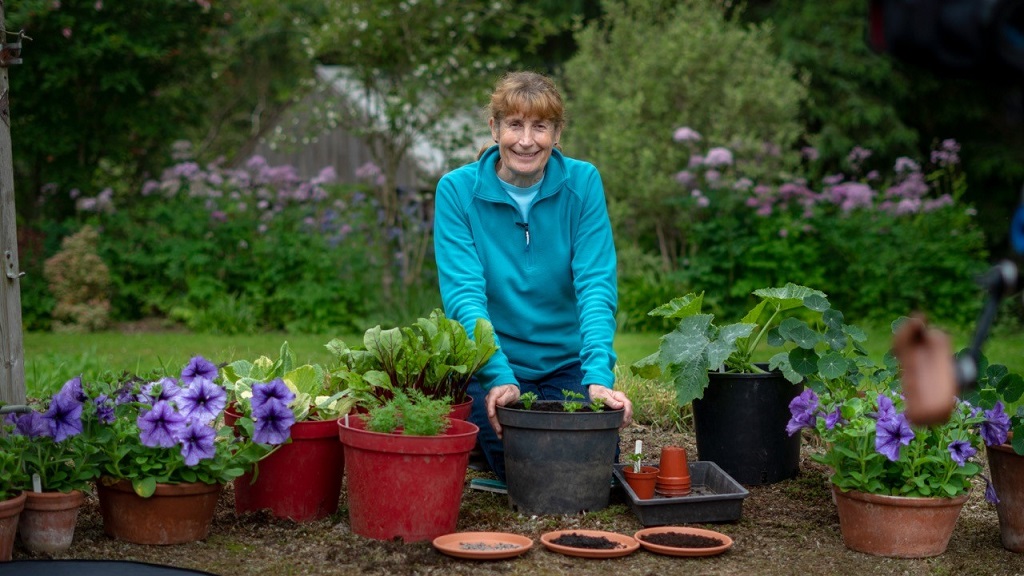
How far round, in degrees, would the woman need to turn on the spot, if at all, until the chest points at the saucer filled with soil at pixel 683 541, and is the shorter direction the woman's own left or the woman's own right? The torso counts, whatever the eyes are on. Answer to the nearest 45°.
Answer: approximately 45° to the woman's own left

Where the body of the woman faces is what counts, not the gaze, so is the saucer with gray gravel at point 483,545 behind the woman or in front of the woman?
in front

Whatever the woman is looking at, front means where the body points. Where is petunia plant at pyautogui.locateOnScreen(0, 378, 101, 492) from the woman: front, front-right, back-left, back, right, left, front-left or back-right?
front-right

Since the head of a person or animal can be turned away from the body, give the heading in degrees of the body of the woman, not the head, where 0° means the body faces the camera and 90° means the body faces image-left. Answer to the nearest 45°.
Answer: approximately 0°

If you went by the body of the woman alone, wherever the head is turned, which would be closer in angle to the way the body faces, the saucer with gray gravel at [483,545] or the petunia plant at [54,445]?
the saucer with gray gravel

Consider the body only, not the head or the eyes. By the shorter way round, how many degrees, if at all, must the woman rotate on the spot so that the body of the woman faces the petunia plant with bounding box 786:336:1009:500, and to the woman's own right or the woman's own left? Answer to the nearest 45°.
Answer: approximately 45° to the woman's own left

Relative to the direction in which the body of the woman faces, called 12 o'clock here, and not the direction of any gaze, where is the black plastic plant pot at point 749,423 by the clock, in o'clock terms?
The black plastic plant pot is roughly at 9 o'clock from the woman.
